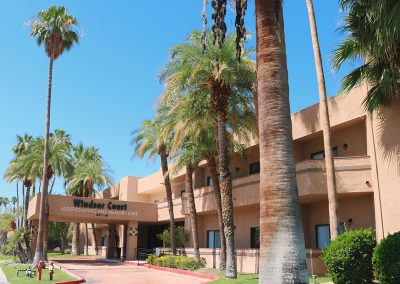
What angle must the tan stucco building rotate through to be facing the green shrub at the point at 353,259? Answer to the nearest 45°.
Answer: approximately 45° to its left

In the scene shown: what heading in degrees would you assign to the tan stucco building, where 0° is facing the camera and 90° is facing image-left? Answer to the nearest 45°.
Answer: approximately 45°
